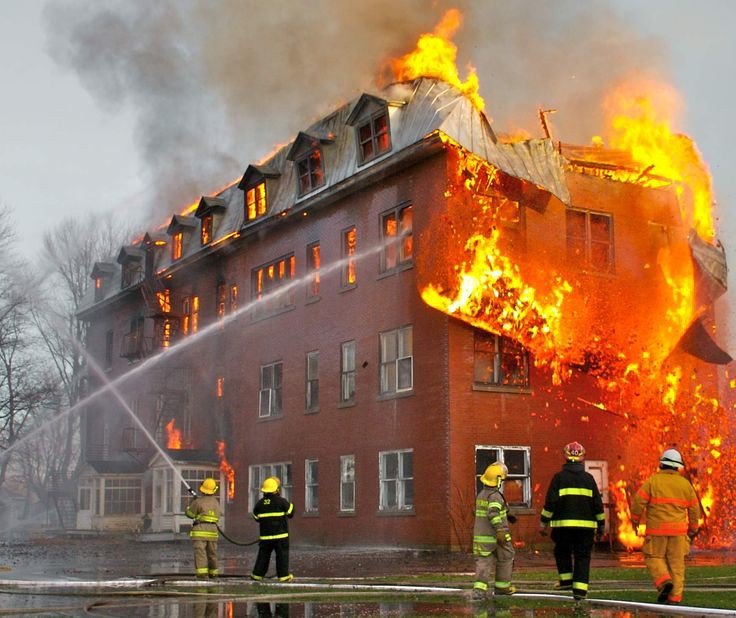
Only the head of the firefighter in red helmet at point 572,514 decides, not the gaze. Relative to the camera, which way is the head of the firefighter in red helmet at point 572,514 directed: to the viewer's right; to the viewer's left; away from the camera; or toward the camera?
away from the camera

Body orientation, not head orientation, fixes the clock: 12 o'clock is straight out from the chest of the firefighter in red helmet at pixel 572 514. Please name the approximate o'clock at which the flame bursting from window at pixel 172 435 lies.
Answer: The flame bursting from window is roughly at 11 o'clock from the firefighter in red helmet.

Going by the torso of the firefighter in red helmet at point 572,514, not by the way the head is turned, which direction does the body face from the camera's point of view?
away from the camera

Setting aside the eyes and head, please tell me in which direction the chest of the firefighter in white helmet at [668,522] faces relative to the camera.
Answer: away from the camera

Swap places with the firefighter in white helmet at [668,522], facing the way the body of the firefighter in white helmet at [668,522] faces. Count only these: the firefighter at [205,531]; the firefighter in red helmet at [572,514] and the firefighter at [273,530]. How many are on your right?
0

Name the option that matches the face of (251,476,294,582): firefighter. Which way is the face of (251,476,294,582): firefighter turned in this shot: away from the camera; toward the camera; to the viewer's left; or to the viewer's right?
away from the camera

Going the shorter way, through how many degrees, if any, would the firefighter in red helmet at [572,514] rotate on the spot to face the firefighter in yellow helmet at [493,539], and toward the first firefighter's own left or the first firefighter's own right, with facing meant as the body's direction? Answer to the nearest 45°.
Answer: approximately 45° to the first firefighter's own left

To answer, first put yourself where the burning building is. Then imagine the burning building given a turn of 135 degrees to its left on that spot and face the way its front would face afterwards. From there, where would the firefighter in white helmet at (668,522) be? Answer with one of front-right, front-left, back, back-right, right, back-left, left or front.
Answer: right

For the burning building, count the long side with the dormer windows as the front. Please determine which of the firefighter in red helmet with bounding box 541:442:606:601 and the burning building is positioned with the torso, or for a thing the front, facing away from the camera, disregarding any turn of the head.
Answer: the firefighter in red helmet

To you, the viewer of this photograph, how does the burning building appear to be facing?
facing the viewer and to the left of the viewer

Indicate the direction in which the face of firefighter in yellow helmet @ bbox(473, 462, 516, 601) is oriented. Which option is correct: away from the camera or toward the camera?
away from the camera

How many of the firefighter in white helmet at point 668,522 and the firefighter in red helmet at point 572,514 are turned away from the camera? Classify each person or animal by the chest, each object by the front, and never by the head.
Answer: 2

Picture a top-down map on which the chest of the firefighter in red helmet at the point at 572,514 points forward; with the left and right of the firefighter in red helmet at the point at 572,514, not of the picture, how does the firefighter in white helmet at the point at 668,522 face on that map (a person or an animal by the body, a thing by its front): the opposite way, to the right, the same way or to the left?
the same way
